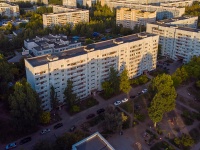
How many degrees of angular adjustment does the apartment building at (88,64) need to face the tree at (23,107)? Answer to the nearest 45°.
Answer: approximately 90° to its right

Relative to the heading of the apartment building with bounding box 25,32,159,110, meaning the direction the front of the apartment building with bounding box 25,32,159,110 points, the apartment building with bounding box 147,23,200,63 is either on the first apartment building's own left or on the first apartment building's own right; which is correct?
on the first apartment building's own left

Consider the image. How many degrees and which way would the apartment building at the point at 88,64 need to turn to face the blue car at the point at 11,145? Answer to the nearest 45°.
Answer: approximately 90° to its right

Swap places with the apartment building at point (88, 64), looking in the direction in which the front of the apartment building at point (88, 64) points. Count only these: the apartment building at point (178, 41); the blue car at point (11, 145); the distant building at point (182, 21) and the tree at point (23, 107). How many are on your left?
2

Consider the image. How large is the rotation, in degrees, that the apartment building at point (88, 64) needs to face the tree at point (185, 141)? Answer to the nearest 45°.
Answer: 0° — it already faces it

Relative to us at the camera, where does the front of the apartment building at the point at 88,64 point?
facing the viewer and to the right of the viewer

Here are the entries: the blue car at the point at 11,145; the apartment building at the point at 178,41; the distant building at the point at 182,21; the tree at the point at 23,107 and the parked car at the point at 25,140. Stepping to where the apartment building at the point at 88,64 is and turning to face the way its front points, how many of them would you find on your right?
3

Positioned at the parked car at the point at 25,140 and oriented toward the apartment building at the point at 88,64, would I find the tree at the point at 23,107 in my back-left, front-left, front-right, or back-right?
front-left

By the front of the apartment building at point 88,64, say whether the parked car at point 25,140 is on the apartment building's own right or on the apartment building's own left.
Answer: on the apartment building's own right

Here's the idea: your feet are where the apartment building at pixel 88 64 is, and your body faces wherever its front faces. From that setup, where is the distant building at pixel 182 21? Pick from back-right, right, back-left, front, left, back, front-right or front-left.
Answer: left

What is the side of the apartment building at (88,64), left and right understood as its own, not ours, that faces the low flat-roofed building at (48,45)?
back

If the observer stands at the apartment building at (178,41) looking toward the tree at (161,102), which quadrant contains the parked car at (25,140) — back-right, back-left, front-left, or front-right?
front-right

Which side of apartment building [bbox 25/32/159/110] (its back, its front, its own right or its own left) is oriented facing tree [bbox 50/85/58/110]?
right

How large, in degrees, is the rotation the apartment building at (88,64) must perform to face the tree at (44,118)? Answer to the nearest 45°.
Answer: approximately 90° to its right
